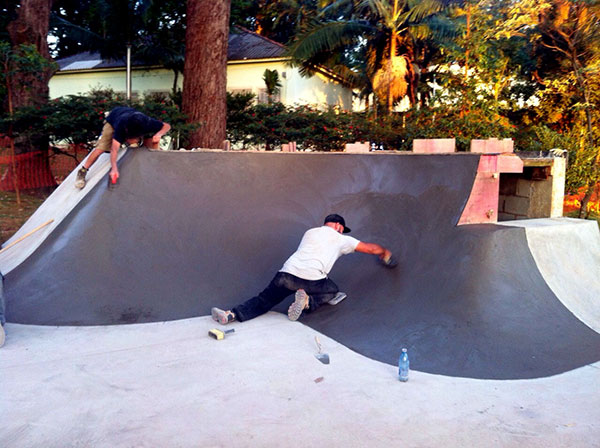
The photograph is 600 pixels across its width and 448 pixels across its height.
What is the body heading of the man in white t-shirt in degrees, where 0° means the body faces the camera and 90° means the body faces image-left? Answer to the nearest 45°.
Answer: approximately 225°

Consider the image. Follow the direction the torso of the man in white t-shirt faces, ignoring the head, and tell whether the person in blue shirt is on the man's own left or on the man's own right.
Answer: on the man's own left

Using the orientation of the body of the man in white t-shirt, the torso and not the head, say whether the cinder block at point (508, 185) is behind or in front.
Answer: in front

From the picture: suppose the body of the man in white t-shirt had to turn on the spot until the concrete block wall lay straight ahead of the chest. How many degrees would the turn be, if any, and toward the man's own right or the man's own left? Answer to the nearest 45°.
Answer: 0° — they already face it

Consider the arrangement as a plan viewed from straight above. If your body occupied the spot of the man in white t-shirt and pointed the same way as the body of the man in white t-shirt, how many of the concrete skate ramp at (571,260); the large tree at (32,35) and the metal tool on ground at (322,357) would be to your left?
1

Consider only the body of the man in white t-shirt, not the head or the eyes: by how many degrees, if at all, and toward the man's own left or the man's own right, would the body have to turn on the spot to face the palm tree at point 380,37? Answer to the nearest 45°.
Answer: approximately 45° to the man's own left

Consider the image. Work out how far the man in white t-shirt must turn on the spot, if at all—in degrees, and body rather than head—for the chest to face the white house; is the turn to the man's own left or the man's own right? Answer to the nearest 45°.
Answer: approximately 45° to the man's own left

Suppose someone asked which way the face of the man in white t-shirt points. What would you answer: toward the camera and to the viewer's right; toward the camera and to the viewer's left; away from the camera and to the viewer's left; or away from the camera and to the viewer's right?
away from the camera and to the viewer's right

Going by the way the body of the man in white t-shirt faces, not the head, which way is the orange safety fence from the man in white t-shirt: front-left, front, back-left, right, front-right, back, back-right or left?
left
